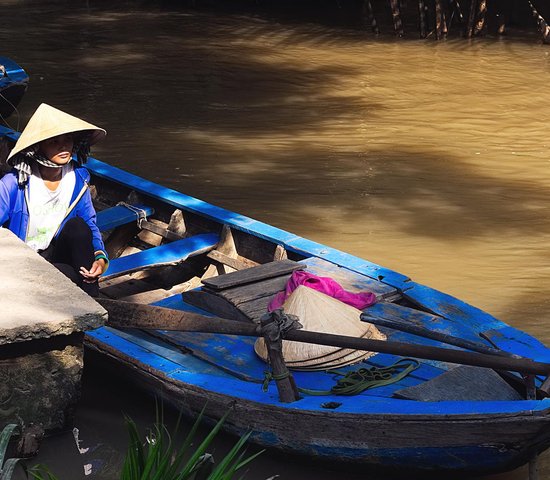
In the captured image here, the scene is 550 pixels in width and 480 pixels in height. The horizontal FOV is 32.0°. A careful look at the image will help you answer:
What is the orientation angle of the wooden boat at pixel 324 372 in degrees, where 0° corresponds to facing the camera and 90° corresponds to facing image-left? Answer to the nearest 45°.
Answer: approximately 315°

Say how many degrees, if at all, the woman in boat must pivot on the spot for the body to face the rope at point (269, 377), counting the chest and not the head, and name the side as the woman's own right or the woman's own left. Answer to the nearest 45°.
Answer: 0° — they already face it

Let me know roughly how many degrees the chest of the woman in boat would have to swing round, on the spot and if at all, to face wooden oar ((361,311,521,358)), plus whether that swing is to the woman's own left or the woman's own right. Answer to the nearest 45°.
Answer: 0° — they already face it

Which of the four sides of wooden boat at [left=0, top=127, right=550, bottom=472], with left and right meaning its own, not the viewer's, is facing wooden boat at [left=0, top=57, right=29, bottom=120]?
back

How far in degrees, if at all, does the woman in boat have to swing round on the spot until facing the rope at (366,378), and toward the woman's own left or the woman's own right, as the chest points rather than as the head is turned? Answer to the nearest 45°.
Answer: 0° — they already face it
